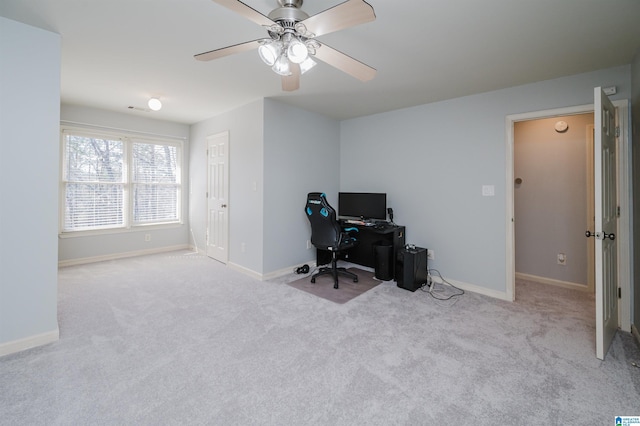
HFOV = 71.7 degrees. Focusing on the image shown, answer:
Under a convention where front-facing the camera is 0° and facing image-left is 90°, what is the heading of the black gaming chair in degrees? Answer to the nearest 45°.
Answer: approximately 225°

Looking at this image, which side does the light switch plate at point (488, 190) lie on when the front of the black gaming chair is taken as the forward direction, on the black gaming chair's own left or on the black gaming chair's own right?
on the black gaming chair's own right

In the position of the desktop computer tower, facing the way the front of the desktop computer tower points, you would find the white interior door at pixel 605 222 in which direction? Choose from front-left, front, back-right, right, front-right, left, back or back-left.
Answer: left

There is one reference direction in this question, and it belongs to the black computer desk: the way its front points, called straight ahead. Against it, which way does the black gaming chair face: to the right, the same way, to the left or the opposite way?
the opposite way

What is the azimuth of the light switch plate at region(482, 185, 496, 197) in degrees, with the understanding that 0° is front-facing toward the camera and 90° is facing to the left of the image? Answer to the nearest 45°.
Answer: approximately 0°

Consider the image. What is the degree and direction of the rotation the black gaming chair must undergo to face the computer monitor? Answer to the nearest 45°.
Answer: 0° — it already faces it

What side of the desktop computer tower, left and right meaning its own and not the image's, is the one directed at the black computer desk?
right

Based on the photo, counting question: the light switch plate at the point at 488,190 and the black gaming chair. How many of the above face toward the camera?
1

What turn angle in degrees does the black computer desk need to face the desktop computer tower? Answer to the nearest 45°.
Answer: approximately 90° to its left

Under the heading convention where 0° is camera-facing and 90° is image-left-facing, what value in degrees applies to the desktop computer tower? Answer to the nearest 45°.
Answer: approximately 45°
